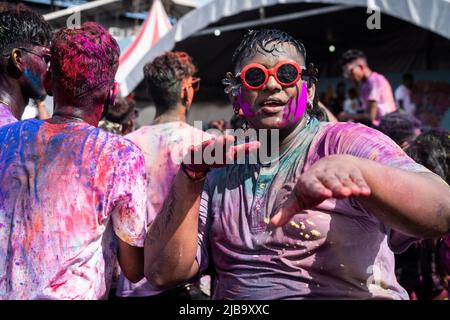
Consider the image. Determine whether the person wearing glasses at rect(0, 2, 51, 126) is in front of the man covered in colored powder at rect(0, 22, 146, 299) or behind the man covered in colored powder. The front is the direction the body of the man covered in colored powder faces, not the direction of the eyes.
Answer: in front

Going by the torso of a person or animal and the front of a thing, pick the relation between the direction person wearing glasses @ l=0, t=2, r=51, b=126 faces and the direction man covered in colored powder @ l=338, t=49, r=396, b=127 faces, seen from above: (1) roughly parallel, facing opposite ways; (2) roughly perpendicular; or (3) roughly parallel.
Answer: roughly parallel, facing opposite ways

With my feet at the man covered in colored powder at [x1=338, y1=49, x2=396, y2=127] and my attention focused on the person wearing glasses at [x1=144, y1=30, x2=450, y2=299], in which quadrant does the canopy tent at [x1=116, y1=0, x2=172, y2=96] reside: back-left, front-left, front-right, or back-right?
back-right

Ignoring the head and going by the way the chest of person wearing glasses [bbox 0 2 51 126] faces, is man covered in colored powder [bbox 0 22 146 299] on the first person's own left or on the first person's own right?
on the first person's own right

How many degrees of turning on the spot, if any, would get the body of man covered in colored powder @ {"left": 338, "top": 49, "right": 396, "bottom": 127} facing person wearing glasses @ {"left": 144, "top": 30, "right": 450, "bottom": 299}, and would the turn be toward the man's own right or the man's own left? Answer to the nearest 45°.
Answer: approximately 90° to the man's own left

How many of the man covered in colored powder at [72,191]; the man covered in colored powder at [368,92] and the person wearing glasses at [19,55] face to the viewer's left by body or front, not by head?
1

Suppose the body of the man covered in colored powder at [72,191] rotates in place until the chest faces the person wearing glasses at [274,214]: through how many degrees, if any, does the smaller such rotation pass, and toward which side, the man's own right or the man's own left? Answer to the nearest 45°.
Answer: approximately 90° to the man's own right

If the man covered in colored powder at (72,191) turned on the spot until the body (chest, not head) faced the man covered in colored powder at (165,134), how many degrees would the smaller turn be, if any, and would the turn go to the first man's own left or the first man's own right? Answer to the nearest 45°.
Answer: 0° — they already face them

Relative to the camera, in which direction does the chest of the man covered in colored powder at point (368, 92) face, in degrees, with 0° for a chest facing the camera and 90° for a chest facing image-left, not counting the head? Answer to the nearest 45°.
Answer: approximately 90°

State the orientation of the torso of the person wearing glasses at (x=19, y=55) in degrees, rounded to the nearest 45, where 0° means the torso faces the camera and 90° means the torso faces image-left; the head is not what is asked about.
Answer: approximately 225°

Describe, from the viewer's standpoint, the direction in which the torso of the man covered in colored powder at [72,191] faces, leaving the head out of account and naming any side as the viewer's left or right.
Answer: facing away from the viewer

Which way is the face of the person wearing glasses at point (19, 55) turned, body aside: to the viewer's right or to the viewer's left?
to the viewer's right

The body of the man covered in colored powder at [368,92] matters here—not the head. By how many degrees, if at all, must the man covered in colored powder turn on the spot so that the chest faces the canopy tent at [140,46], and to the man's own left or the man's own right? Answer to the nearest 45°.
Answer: approximately 45° to the man's own right

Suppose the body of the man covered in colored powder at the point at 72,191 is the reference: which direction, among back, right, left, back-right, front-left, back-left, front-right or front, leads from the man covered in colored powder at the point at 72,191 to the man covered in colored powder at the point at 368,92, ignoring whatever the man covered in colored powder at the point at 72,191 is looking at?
front-right

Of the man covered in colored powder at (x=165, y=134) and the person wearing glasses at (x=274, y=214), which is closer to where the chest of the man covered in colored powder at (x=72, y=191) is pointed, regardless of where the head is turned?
the man covered in colored powder
